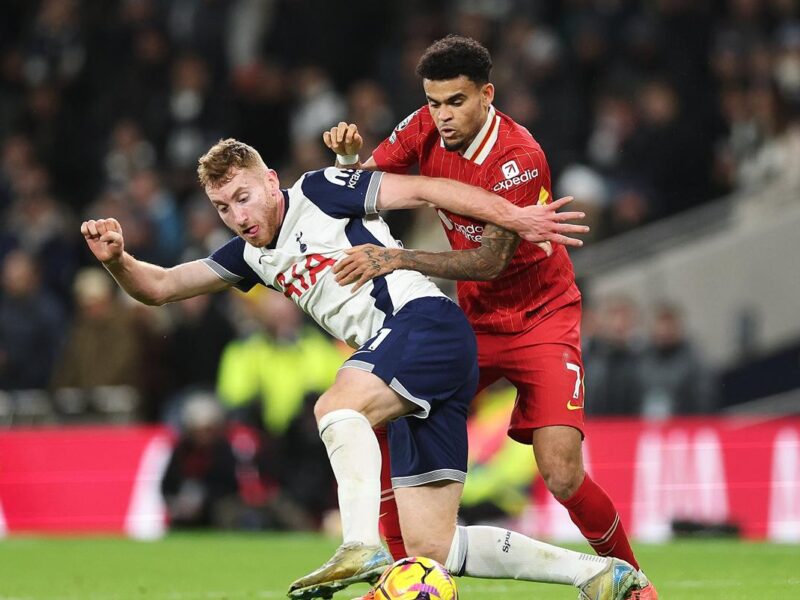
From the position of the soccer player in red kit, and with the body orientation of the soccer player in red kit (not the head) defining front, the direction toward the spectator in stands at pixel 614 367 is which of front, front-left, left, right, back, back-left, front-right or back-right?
back-right

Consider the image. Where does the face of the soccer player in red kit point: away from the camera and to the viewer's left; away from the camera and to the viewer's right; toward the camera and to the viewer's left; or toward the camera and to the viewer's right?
toward the camera and to the viewer's left

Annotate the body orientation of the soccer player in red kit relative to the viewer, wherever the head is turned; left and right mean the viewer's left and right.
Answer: facing the viewer and to the left of the viewer

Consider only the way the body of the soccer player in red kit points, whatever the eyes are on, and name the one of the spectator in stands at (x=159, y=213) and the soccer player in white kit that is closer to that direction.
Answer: the soccer player in white kit

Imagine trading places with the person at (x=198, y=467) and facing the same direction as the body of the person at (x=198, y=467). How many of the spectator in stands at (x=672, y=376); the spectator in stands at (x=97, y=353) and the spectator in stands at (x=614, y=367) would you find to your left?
2

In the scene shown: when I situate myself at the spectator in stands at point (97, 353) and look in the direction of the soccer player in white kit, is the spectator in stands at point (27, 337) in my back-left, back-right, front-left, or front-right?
back-right

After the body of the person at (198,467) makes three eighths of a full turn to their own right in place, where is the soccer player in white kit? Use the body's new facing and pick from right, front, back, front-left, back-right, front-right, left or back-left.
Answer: back-left
